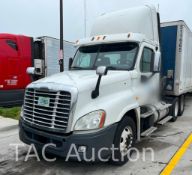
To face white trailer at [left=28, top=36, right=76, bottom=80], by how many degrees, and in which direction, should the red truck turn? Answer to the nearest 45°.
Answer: approximately 180°

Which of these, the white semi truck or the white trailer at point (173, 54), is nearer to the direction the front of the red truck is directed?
the white semi truck

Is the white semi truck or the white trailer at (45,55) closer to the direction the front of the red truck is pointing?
the white semi truck

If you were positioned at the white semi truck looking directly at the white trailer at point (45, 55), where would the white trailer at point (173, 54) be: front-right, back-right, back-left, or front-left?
front-right

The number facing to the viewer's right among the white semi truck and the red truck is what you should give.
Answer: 0

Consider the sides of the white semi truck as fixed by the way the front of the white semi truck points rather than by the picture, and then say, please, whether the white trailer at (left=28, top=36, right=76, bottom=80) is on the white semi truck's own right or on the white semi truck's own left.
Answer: on the white semi truck's own right

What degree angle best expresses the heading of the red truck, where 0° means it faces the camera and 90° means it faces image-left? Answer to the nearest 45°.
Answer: approximately 45°

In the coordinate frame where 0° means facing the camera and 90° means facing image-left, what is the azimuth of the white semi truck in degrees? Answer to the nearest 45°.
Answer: approximately 45°

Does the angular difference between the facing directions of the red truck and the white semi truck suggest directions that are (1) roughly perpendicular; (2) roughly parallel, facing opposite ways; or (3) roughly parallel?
roughly parallel
